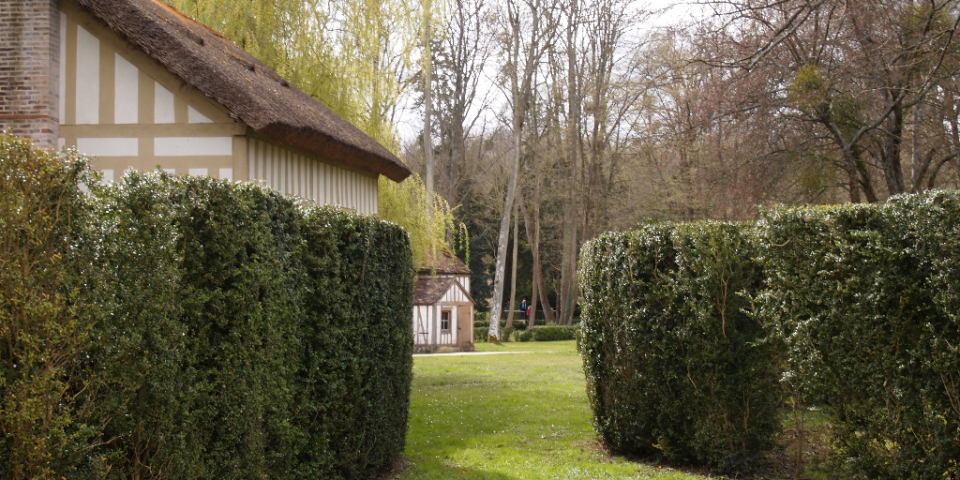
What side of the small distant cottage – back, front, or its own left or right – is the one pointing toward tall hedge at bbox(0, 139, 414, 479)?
front

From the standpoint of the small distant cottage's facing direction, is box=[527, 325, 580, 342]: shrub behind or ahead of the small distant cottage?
behind

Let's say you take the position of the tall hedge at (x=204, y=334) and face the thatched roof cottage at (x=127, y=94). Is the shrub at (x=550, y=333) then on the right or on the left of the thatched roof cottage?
right

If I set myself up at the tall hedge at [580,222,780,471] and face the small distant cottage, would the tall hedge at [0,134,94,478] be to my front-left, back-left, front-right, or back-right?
back-left

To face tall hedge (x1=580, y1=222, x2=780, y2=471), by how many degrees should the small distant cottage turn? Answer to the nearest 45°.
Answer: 0° — it already faces it

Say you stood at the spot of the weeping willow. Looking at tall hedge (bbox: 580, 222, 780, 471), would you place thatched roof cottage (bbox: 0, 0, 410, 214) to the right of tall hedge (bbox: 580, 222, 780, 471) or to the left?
right

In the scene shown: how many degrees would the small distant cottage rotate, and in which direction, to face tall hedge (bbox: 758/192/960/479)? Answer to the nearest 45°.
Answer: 0° — it already faces it

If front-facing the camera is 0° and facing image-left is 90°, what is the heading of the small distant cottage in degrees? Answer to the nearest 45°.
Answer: approximately 0°

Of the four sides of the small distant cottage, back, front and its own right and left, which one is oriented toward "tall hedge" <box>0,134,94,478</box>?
front

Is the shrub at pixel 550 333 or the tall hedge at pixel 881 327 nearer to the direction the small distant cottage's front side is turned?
the tall hedge

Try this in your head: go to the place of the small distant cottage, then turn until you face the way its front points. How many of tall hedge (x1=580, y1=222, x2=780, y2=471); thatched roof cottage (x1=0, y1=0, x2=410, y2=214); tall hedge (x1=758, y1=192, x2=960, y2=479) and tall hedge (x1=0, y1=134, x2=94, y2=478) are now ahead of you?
4
